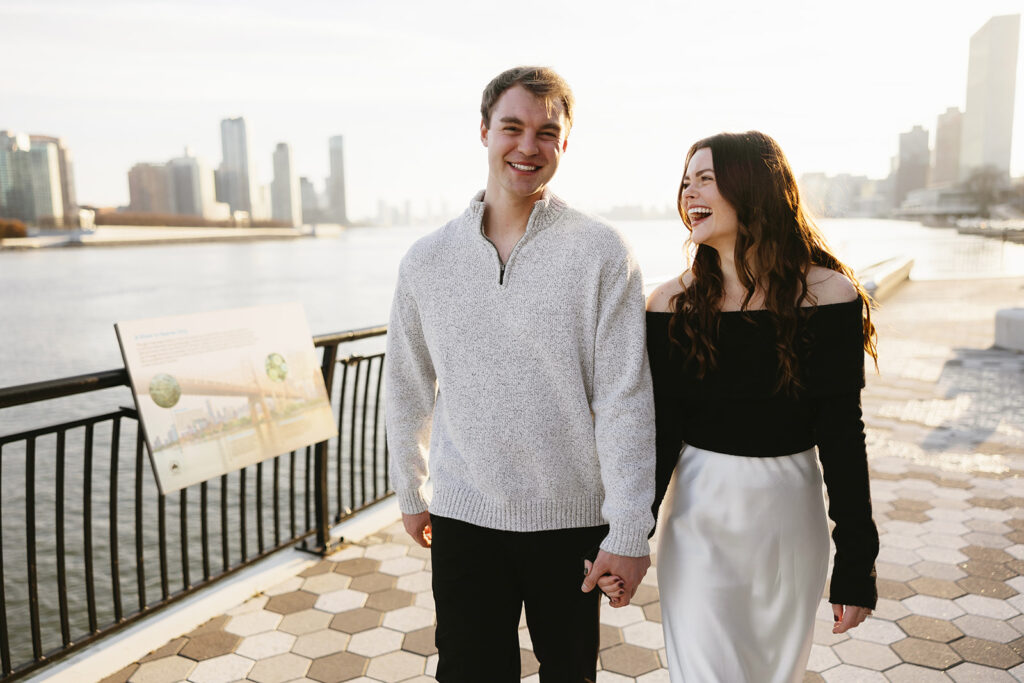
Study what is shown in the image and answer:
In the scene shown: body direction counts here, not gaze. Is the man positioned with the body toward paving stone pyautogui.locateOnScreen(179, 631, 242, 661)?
no

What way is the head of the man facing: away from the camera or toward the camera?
toward the camera

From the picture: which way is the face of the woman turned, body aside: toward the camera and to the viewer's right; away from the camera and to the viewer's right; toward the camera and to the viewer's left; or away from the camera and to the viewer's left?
toward the camera and to the viewer's left

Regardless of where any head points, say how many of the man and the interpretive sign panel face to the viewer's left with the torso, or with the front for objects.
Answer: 0

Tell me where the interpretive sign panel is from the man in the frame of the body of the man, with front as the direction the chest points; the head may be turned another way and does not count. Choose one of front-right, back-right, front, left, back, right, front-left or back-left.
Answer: back-right

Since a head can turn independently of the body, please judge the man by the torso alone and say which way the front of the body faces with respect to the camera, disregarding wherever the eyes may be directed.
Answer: toward the camera

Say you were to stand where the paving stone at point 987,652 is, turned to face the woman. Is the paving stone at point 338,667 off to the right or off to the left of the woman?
right

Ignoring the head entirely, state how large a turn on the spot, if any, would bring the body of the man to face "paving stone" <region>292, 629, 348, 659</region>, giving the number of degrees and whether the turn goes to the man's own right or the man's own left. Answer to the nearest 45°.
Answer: approximately 135° to the man's own right

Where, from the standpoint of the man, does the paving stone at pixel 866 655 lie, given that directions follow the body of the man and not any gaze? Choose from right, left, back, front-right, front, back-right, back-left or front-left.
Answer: back-left

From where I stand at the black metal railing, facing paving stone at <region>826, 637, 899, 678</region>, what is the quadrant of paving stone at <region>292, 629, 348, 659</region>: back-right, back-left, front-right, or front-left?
front-right

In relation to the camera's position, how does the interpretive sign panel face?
facing the viewer and to the right of the viewer

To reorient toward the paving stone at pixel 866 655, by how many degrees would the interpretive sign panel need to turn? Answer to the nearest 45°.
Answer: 0° — it already faces it
